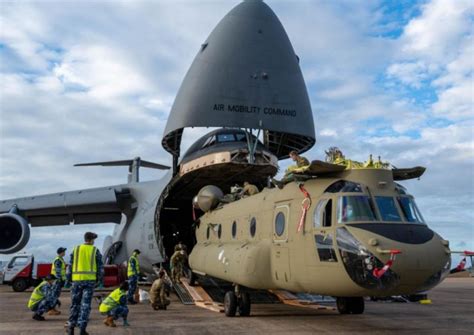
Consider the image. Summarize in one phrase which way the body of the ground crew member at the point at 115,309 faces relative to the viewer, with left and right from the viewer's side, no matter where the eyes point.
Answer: facing to the right of the viewer

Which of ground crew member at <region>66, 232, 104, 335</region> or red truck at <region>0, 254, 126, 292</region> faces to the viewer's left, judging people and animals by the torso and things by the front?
the red truck

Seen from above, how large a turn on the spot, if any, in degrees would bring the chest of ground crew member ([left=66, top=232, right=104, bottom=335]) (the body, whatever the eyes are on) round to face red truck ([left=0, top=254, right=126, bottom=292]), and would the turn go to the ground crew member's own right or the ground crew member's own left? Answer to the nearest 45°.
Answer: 0° — they already face it

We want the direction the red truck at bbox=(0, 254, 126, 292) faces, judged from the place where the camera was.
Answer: facing to the left of the viewer

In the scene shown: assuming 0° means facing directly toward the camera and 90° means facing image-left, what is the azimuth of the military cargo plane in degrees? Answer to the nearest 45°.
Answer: approximately 315°

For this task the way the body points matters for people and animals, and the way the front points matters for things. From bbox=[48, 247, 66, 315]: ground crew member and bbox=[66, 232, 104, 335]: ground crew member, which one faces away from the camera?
bbox=[66, 232, 104, 335]: ground crew member

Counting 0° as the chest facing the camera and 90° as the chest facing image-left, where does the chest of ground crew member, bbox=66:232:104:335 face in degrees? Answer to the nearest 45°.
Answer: approximately 180°
